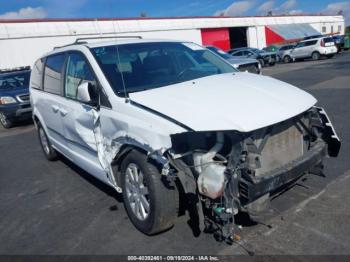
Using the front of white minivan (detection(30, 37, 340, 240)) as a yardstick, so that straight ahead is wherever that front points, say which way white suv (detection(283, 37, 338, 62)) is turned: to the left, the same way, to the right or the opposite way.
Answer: the opposite way

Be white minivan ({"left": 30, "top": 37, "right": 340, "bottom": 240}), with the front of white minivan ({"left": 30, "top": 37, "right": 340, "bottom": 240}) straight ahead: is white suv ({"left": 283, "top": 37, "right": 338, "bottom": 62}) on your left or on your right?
on your left

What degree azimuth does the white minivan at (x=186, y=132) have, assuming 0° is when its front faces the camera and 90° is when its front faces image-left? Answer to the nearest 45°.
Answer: approximately 315°

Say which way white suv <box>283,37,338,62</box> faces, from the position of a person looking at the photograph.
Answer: facing away from the viewer and to the left of the viewer

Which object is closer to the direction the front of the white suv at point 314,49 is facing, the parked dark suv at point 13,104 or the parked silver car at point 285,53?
the parked silver car

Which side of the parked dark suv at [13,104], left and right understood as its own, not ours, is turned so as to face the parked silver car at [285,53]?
left

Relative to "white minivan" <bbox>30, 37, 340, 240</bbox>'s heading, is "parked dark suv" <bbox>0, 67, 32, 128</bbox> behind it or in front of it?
behind
